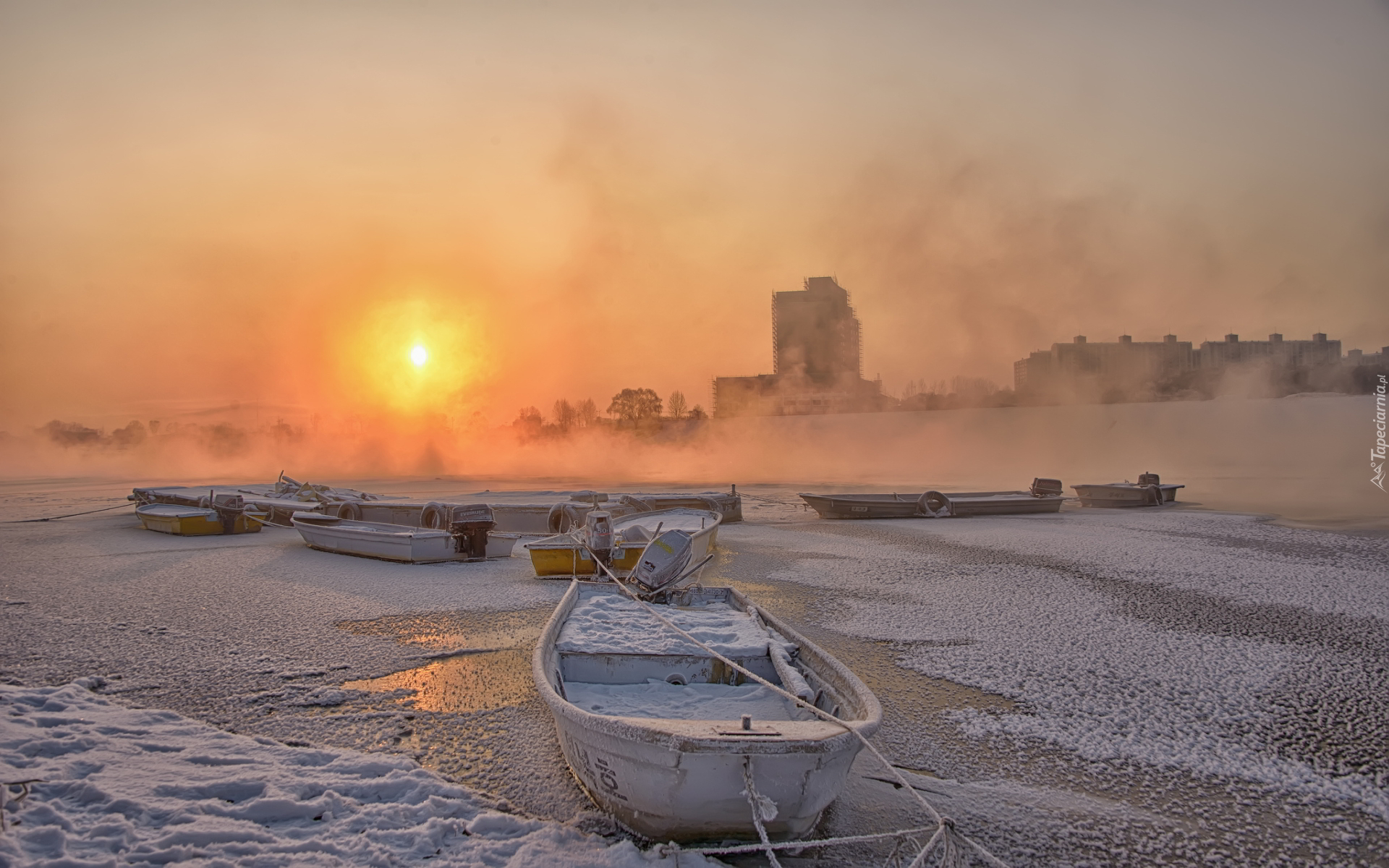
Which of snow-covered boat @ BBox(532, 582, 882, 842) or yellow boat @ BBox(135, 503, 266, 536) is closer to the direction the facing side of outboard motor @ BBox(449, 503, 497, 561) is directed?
the yellow boat

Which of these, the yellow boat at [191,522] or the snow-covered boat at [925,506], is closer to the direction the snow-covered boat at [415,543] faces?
the yellow boat

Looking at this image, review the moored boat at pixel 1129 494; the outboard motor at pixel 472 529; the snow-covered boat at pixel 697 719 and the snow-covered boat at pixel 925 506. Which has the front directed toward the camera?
the snow-covered boat at pixel 697 719

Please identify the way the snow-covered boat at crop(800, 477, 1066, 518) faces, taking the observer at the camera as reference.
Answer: facing to the left of the viewer

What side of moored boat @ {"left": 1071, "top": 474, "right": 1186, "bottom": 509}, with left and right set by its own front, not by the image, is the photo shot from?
left

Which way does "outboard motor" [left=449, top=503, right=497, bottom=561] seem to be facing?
to the viewer's left

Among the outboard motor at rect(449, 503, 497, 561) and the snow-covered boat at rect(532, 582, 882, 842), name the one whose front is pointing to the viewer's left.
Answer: the outboard motor

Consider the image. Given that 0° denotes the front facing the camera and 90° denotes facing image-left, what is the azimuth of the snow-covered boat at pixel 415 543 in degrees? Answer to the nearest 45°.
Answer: approximately 135°

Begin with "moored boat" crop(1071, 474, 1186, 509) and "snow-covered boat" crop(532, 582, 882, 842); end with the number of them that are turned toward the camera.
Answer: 1

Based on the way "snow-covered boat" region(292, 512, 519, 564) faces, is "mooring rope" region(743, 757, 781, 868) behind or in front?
behind

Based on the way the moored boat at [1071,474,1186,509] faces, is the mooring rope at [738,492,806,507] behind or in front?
in front
